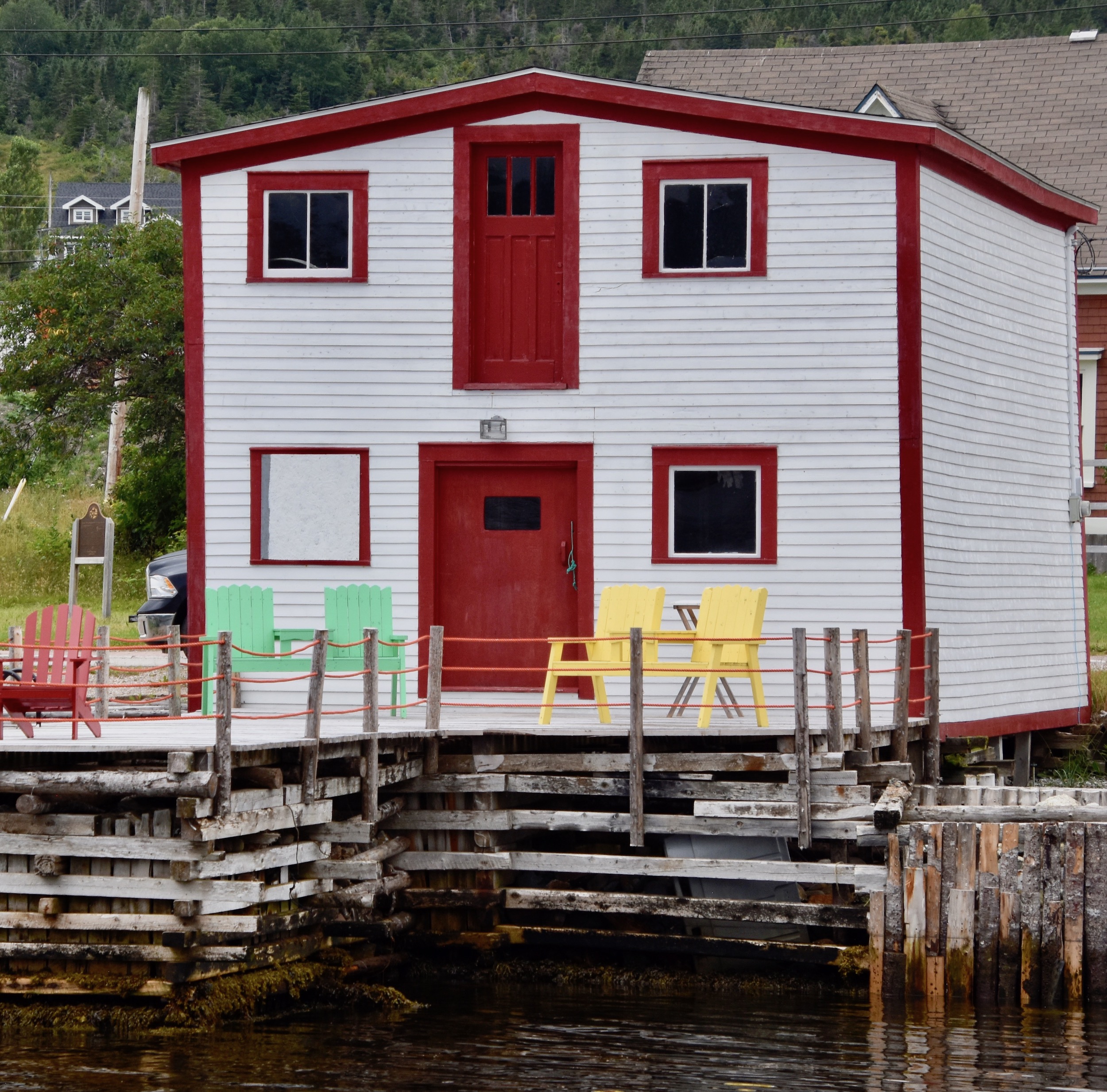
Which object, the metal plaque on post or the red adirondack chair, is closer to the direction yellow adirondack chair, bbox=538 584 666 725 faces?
the red adirondack chair

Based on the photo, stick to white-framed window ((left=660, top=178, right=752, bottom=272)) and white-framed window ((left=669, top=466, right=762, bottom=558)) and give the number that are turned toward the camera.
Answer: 2

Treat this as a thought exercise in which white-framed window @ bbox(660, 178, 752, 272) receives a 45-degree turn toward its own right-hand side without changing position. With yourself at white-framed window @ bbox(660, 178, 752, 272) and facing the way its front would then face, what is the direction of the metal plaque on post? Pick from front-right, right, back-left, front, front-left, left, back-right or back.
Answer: right

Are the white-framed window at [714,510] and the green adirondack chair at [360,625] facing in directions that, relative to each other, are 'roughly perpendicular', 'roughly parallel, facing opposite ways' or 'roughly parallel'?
roughly parallel

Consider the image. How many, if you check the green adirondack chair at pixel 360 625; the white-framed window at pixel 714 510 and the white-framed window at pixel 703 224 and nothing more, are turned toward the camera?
3

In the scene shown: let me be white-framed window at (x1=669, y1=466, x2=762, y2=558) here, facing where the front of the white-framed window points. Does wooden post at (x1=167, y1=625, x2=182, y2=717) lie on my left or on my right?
on my right

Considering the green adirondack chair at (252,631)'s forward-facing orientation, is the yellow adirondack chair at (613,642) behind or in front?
in front

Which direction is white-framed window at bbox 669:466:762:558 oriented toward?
toward the camera

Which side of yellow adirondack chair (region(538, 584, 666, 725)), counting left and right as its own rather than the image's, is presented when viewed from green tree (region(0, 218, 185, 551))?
right

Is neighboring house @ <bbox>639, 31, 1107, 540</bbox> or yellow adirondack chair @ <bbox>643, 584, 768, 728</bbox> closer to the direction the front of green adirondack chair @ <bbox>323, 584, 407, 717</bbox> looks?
the yellow adirondack chair

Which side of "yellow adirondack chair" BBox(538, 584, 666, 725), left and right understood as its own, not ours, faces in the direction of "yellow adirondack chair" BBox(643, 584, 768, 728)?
left

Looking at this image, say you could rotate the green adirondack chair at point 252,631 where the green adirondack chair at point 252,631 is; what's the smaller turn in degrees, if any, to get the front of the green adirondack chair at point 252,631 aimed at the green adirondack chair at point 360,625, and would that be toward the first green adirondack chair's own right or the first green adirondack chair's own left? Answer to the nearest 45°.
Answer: approximately 45° to the first green adirondack chair's own left

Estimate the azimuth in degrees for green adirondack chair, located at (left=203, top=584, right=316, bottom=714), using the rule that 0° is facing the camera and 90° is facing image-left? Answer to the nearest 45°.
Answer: approximately 315°

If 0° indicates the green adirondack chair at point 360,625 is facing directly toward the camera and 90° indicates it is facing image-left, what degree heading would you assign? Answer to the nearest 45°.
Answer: approximately 0°

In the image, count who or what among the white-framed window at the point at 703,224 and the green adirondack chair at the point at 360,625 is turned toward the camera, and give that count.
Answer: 2

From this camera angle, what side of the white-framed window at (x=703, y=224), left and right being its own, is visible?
front

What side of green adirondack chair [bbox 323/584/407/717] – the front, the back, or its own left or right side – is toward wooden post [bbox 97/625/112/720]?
right
